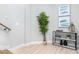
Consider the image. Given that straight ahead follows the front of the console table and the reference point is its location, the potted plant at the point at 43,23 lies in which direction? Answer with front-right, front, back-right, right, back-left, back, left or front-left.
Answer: front-right

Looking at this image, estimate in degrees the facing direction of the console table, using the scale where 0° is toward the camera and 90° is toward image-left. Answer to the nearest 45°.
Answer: approximately 45°
